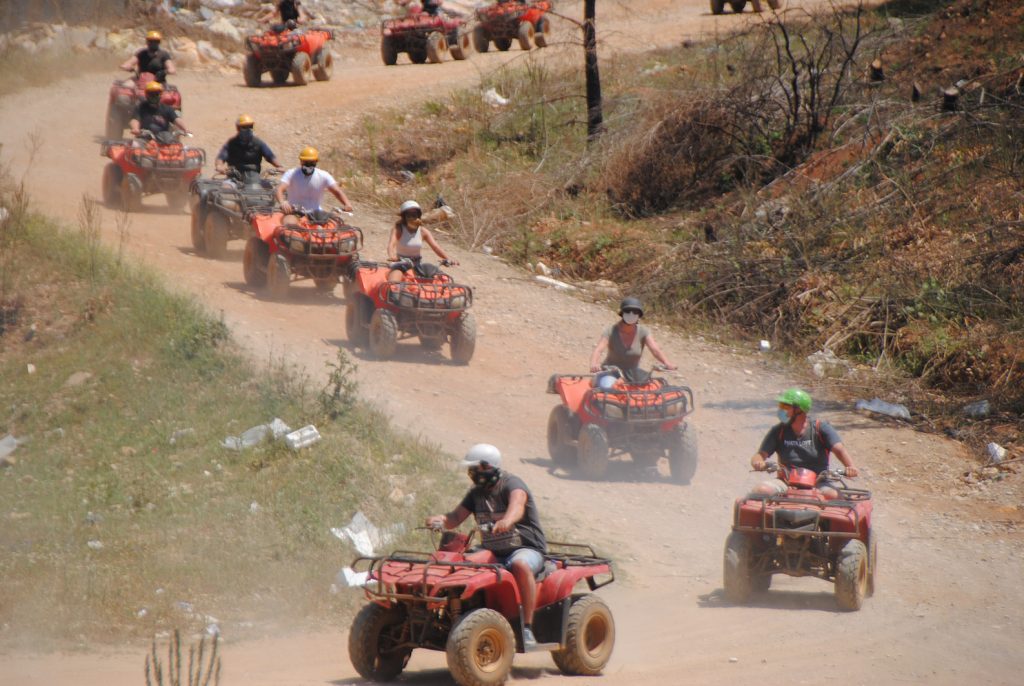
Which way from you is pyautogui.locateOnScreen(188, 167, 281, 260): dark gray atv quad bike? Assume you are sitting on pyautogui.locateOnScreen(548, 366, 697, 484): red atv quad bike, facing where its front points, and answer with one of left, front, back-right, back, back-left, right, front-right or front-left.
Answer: back

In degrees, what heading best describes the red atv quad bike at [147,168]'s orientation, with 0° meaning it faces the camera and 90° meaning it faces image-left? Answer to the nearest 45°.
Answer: approximately 315°

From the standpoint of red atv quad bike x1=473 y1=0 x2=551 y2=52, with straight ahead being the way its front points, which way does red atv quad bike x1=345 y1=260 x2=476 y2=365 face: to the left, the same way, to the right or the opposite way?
to the left

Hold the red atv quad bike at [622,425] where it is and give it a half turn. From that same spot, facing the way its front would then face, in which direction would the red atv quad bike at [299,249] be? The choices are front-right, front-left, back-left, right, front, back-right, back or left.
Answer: front

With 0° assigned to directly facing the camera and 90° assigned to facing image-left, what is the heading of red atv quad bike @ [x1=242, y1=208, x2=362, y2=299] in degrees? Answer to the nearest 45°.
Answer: approximately 315°

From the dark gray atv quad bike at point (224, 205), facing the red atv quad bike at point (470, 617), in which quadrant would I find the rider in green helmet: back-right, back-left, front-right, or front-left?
front-left

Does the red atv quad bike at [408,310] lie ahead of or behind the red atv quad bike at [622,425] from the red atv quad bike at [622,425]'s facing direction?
behind

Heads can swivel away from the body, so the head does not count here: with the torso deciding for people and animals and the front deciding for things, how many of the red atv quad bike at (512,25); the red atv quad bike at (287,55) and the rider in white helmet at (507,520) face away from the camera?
0

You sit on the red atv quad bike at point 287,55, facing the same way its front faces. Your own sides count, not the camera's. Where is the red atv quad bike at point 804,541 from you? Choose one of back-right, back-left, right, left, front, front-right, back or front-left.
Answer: front-left

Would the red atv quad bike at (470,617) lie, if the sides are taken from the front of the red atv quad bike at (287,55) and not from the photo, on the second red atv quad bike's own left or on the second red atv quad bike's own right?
on the second red atv quad bike's own left

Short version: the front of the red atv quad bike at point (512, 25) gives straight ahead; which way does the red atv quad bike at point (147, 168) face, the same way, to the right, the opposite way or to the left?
to the left

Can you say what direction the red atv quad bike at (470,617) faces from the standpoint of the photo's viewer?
facing the viewer and to the left of the viewer

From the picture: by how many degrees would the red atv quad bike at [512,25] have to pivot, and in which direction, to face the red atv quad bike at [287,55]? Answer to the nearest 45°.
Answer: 0° — it already faces it

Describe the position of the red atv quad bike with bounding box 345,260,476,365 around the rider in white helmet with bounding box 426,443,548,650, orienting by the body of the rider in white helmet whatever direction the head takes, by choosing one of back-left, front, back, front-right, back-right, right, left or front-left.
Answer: back-right

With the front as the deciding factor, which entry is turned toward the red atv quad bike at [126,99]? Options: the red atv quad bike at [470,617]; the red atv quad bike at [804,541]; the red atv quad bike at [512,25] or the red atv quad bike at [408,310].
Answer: the red atv quad bike at [512,25]

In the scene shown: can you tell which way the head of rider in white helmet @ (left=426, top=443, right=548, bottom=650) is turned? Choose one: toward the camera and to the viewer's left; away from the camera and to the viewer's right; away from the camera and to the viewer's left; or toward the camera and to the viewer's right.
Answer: toward the camera and to the viewer's left

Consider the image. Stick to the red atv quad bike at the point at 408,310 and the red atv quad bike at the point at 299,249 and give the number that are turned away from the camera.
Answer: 0

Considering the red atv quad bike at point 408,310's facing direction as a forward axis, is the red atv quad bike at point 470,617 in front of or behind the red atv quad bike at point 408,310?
in front

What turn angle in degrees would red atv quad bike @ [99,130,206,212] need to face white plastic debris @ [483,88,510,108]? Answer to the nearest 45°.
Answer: approximately 90° to its left
